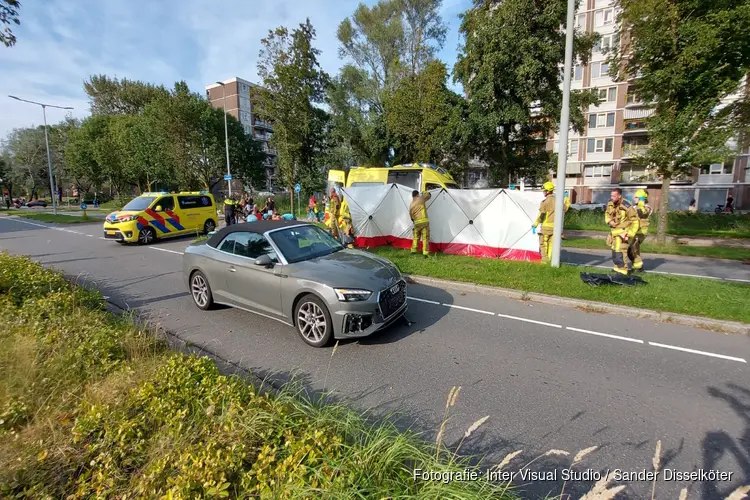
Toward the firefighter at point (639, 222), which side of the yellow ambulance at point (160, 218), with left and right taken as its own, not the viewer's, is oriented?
left

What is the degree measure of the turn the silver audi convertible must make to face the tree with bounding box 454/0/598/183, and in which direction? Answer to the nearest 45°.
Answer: approximately 90° to its left

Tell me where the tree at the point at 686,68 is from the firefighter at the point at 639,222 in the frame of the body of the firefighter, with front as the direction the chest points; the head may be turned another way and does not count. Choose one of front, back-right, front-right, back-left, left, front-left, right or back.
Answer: right

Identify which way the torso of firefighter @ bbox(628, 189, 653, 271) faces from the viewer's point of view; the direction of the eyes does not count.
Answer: to the viewer's left

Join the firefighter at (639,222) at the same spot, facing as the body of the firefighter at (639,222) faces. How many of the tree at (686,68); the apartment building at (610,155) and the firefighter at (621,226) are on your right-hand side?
2

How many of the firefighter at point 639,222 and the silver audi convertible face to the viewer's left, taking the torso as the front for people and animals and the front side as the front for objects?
1

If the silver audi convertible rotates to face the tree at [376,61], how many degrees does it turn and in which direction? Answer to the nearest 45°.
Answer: approximately 135° to its left

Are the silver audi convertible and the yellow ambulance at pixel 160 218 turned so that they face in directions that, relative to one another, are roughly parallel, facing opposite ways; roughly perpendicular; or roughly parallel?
roughly perpendicular

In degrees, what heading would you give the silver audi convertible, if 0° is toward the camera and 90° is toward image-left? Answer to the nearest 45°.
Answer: approximately 315°
